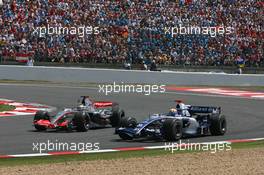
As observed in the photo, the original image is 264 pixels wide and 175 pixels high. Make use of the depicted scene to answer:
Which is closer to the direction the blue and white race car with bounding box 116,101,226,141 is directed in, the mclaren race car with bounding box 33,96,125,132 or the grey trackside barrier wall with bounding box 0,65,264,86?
the mclaren race car

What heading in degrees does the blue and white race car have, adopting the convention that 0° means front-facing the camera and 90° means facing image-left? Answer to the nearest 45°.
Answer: approximately 45°

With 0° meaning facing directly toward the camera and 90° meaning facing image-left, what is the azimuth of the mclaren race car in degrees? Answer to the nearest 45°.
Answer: approximately 45°

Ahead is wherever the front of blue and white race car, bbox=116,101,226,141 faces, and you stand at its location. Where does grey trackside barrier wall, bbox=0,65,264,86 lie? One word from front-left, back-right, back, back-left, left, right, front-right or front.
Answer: back-right

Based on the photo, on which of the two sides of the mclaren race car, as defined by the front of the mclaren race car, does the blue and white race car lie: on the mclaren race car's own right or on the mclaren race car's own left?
on the mclaren race car's own left

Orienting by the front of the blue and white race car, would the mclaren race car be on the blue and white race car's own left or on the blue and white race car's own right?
on the blue and white race car's own right
